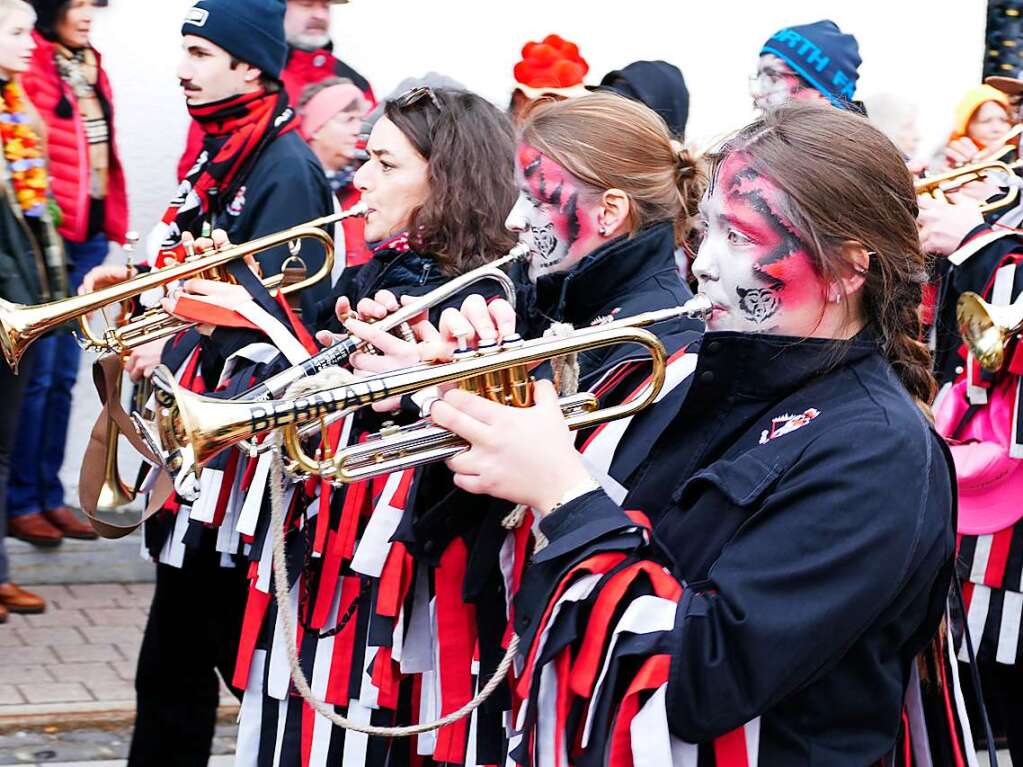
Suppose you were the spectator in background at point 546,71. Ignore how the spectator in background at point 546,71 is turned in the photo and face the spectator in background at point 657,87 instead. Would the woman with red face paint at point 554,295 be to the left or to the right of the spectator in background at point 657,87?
right

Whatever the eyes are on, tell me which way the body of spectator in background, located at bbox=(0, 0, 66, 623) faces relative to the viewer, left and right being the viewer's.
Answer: facing the viewer and to the right of the viewer

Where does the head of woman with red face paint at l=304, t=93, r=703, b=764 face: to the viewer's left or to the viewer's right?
to the viewer's left

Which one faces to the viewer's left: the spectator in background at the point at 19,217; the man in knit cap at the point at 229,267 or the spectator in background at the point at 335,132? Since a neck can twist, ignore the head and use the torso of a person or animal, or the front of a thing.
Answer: the man in knit cap

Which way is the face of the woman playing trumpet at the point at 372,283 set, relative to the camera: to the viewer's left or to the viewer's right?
to the viewer's left

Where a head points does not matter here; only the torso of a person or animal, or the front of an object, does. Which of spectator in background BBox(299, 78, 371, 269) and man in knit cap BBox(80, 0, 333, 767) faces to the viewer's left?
the man in knit cap

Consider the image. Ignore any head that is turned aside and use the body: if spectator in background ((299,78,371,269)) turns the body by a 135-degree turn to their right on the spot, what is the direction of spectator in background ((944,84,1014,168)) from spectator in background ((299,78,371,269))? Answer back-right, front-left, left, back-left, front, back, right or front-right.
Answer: back

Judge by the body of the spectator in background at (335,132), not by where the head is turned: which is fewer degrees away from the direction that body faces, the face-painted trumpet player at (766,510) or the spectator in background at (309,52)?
the face-painted trumpet player

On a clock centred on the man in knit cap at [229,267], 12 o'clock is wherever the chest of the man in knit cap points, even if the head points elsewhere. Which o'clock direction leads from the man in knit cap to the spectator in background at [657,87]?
The spectator in background is roughly at 5 o'clock from the man in knit cap.

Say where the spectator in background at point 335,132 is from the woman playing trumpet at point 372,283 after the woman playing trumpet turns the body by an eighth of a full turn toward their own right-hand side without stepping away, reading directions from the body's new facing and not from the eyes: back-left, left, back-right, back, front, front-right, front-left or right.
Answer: front-right

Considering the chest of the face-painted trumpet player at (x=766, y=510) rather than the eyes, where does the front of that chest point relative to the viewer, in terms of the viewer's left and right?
facing to the left of the viewer

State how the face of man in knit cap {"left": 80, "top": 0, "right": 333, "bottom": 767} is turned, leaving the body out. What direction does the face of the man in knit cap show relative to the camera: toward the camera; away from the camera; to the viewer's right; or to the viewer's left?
to the viewer's left

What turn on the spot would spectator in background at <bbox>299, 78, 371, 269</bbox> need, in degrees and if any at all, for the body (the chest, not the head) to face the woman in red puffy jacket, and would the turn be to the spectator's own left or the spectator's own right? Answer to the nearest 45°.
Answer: approximately 135° to the spectator's own right

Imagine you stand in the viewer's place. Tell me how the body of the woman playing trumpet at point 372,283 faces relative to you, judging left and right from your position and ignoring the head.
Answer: facing to the left of the viewer

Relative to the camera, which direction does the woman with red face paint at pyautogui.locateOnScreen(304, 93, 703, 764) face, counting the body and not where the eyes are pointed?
to the viewer's left
